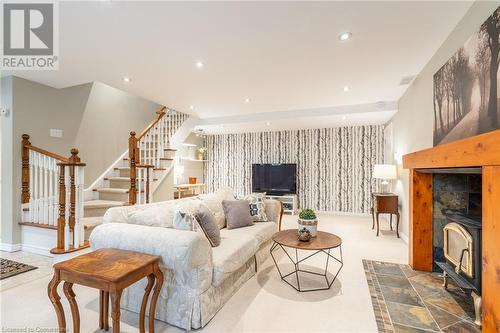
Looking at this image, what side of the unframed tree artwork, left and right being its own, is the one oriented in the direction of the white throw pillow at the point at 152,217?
front

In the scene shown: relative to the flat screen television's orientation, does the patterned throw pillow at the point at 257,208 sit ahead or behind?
ahead

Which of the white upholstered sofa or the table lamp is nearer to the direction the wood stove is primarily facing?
the white upholstered sofa

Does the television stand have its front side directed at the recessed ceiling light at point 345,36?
yes

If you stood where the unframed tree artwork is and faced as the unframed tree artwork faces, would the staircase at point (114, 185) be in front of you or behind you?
in front

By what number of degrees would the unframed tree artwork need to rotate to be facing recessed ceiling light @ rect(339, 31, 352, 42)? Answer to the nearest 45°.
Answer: approximately 45° to its right

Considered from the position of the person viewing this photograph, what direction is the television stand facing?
facing the viewer

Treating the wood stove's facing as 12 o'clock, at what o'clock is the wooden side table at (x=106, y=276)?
The wooden side table is roughly at 12 o'clock from the wood stove.

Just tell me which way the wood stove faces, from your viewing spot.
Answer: facing the viewer and to the left of the viewer

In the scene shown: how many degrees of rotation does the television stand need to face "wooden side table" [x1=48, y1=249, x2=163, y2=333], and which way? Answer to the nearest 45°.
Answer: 0° — it already faces it

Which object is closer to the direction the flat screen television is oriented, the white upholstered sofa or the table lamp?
the white upholstered sofa

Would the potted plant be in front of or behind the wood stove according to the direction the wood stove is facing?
in front

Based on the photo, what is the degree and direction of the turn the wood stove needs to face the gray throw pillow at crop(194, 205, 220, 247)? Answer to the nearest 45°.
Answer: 0° — it already faces it

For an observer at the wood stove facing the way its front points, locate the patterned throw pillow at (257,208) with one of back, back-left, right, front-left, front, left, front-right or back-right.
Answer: front-right

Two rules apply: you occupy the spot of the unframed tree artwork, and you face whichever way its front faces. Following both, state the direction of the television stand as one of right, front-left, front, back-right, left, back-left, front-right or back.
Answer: right

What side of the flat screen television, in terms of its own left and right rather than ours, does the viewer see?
front

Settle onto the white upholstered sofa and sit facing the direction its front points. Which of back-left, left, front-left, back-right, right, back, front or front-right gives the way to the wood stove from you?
front-left

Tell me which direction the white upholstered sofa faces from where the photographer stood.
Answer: facing the viewer and to the right of the viewer
